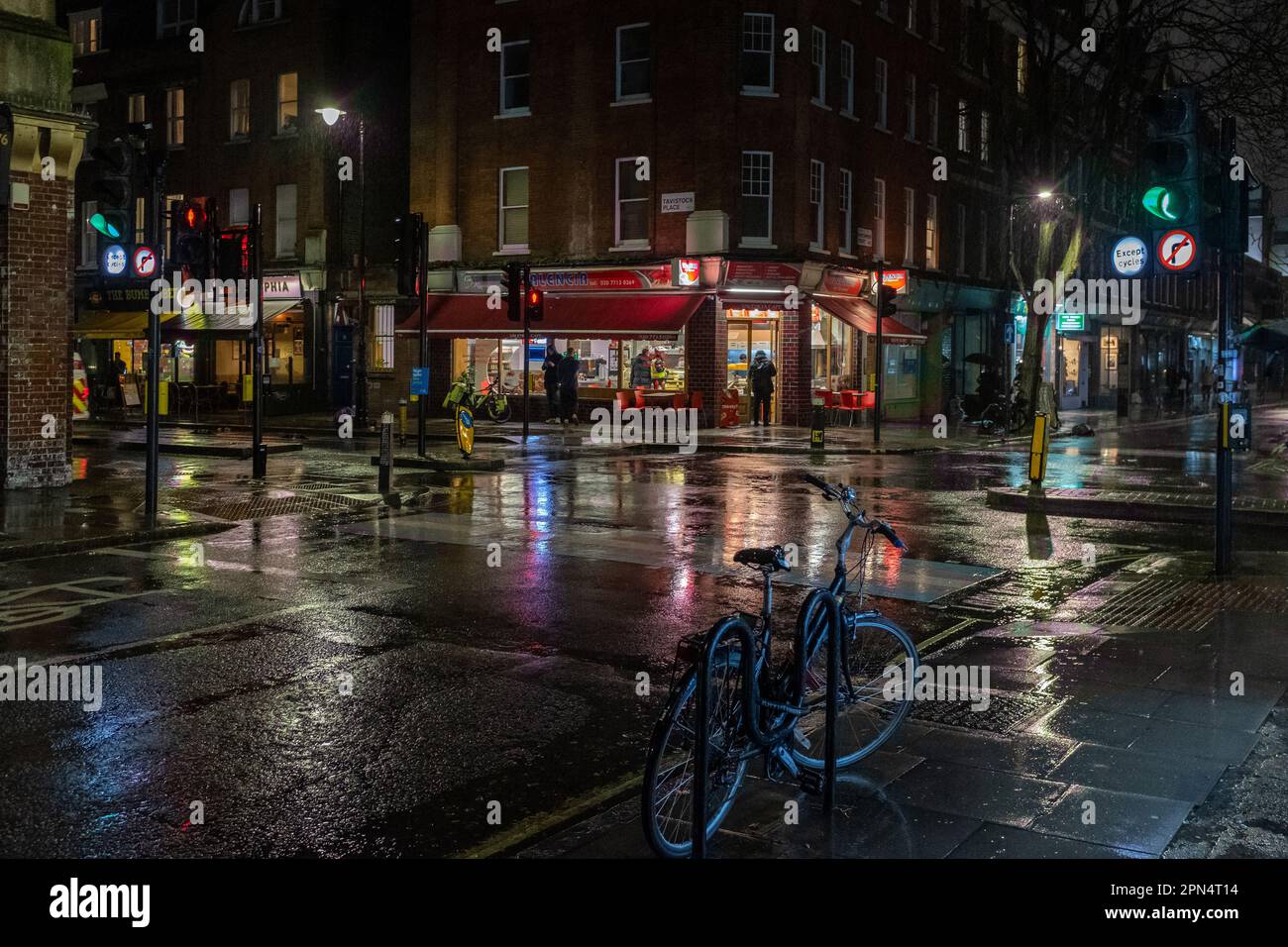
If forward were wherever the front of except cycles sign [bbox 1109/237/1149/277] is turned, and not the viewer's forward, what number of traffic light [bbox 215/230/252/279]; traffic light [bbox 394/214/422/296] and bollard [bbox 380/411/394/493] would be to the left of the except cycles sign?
0

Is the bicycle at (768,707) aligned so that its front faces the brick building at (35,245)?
no

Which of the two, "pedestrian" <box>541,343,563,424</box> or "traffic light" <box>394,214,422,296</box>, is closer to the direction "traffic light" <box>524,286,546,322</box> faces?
the traffic light

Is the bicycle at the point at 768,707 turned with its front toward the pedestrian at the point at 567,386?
no

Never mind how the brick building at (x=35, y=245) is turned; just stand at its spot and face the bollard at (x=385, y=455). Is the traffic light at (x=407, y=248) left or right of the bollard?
left

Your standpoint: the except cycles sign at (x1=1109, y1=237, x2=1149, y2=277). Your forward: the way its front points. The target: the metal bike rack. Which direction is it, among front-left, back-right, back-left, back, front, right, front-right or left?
front

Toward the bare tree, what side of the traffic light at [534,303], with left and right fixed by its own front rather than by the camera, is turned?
left

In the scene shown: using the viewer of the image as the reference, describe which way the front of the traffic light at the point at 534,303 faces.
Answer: facing the viewer

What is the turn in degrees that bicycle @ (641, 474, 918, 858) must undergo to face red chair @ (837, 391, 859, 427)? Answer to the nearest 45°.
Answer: approximately 45° to its left

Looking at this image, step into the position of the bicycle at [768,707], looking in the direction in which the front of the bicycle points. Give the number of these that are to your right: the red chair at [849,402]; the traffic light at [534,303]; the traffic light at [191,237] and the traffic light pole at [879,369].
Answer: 0

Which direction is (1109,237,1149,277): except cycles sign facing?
toward the camera

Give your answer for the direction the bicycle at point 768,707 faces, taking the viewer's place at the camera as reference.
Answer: facing away from the viewer and to the right of the viewer

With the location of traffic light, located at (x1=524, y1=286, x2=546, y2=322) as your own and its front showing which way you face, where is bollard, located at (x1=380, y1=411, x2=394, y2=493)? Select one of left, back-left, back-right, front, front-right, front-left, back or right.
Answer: front

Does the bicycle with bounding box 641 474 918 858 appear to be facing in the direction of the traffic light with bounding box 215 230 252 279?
no

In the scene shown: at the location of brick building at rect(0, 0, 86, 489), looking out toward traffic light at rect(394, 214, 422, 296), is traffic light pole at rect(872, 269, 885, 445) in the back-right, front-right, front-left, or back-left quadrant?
front-right

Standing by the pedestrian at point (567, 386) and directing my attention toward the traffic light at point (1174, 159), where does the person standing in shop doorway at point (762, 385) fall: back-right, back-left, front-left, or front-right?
front-left

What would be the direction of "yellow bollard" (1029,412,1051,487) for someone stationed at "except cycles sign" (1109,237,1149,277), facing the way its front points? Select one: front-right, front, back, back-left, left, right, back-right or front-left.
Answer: back

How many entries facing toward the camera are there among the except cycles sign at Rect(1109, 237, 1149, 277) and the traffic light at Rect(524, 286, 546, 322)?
2

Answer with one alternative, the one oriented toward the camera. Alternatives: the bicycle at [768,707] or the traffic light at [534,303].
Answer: the traffic light

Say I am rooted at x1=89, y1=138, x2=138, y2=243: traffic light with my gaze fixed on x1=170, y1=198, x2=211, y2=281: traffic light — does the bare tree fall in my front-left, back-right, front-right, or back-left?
front-right
